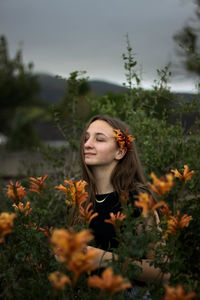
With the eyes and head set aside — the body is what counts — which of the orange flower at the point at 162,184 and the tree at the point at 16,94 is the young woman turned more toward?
the orange flower

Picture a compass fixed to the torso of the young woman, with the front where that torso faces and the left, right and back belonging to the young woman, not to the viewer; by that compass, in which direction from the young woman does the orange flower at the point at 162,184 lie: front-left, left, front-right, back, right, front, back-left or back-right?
front-left

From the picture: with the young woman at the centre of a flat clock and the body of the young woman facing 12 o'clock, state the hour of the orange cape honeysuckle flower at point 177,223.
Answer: The orange cape honeysuckle flower is roughly at 10 o'clock from the young woman.

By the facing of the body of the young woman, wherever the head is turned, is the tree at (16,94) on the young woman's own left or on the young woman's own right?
on the young woman's own right

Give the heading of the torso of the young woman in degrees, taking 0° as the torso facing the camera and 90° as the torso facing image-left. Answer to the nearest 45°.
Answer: approximately 45°
